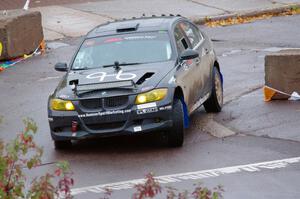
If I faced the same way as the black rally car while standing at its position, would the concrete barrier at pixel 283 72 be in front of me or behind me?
behind

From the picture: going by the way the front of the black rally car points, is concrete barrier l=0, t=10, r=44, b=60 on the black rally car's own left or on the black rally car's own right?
on the black rally car's own right

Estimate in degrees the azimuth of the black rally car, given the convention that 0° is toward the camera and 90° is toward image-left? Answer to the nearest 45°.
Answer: approximately 45°
